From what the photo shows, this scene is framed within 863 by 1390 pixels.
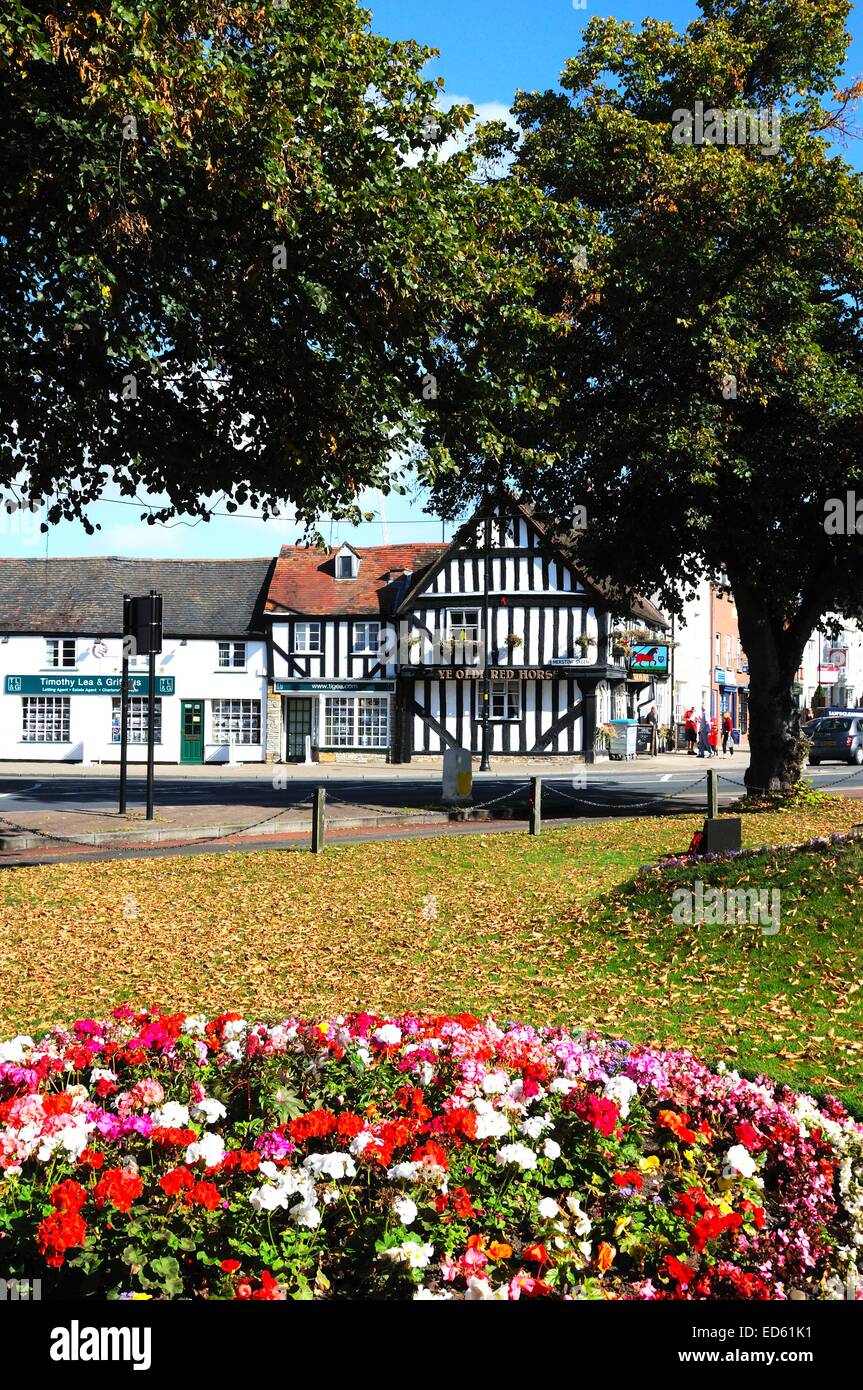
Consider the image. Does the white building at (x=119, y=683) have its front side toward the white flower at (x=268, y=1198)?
yes

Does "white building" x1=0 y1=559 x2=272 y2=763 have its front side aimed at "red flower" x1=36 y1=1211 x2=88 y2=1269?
yes

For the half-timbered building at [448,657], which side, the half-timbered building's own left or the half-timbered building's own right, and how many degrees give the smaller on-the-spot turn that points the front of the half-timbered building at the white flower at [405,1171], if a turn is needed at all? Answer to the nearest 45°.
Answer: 0° — it already faces it

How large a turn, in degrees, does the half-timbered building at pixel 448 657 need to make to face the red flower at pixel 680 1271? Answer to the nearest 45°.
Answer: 0° — it already faces it

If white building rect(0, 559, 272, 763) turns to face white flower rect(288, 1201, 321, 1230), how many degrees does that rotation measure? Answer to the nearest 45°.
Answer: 0° — it already faces it

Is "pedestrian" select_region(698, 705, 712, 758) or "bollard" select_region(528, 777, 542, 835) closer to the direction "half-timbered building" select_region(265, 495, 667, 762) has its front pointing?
the bollard

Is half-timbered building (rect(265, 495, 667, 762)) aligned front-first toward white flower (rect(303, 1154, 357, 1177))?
yes

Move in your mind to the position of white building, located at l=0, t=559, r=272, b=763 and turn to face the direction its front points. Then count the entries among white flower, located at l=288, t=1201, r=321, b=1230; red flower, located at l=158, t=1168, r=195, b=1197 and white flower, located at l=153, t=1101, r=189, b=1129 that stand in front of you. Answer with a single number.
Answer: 3

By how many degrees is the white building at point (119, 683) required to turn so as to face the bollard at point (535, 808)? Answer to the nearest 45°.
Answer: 0° — it already faces it

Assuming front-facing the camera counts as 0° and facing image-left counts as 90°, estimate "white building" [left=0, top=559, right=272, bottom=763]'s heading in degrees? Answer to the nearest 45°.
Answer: approximately 0°

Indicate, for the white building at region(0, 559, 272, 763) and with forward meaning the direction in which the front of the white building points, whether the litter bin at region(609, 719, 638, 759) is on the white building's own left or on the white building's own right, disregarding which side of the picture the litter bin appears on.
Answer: on the white building's own left

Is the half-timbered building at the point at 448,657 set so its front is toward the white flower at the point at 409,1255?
yes

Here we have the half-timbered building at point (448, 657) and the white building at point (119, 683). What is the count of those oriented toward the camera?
2
